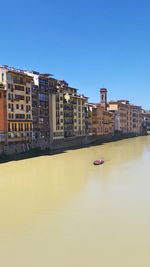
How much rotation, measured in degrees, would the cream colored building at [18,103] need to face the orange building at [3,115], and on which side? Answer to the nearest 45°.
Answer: approximately 90° to its right

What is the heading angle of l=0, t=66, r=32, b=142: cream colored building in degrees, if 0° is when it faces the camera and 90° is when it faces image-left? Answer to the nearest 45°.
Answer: approximately 315°
